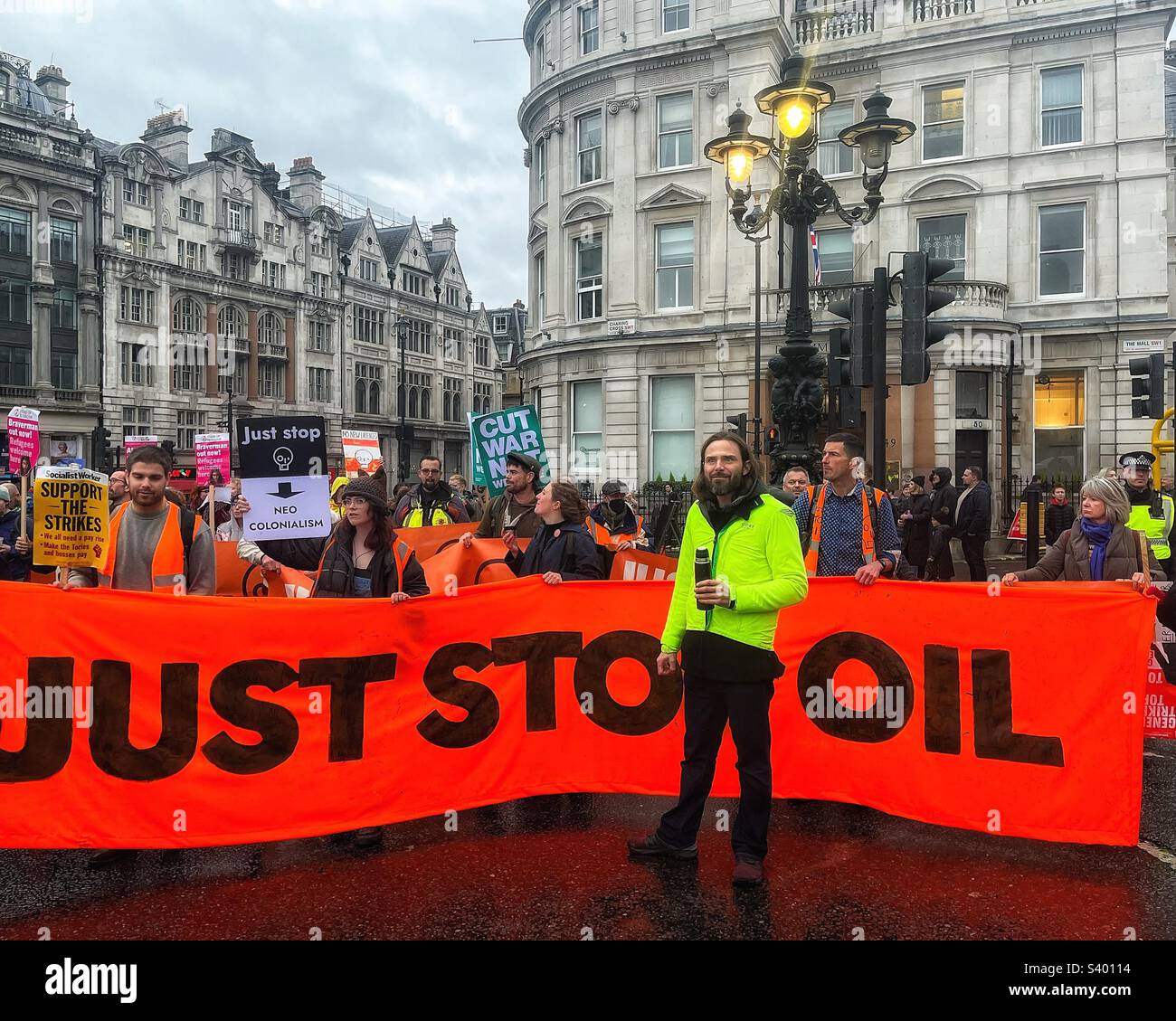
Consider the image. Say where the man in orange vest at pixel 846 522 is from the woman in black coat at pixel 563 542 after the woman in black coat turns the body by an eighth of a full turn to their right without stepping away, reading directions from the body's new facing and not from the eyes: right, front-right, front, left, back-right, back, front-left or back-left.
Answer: back

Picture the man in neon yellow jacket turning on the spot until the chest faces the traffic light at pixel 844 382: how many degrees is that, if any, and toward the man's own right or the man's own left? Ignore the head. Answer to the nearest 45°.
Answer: approximately 135° to the man's own right

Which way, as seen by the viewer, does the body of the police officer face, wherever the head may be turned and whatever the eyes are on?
toward the camera

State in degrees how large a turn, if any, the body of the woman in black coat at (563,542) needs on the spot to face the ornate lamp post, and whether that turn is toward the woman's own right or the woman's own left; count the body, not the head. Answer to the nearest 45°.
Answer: approximately 180°

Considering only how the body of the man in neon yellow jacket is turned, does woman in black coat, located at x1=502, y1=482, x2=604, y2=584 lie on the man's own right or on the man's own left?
on the man's own right

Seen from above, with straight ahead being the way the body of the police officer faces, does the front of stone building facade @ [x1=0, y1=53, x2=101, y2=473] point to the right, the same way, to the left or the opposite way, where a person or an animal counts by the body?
to the left

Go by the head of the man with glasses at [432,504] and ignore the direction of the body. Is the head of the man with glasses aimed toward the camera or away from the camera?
toward the camera

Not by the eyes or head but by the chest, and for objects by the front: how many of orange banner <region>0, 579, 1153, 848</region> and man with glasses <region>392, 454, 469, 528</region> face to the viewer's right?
0

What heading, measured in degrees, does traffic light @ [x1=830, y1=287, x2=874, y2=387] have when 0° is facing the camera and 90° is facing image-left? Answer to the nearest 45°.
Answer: approximately 90°

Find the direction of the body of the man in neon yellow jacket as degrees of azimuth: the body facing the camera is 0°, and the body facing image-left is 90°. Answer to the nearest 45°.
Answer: approximately 45°

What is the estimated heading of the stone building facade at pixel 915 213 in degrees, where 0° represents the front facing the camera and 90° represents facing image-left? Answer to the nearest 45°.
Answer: approximately 0°
